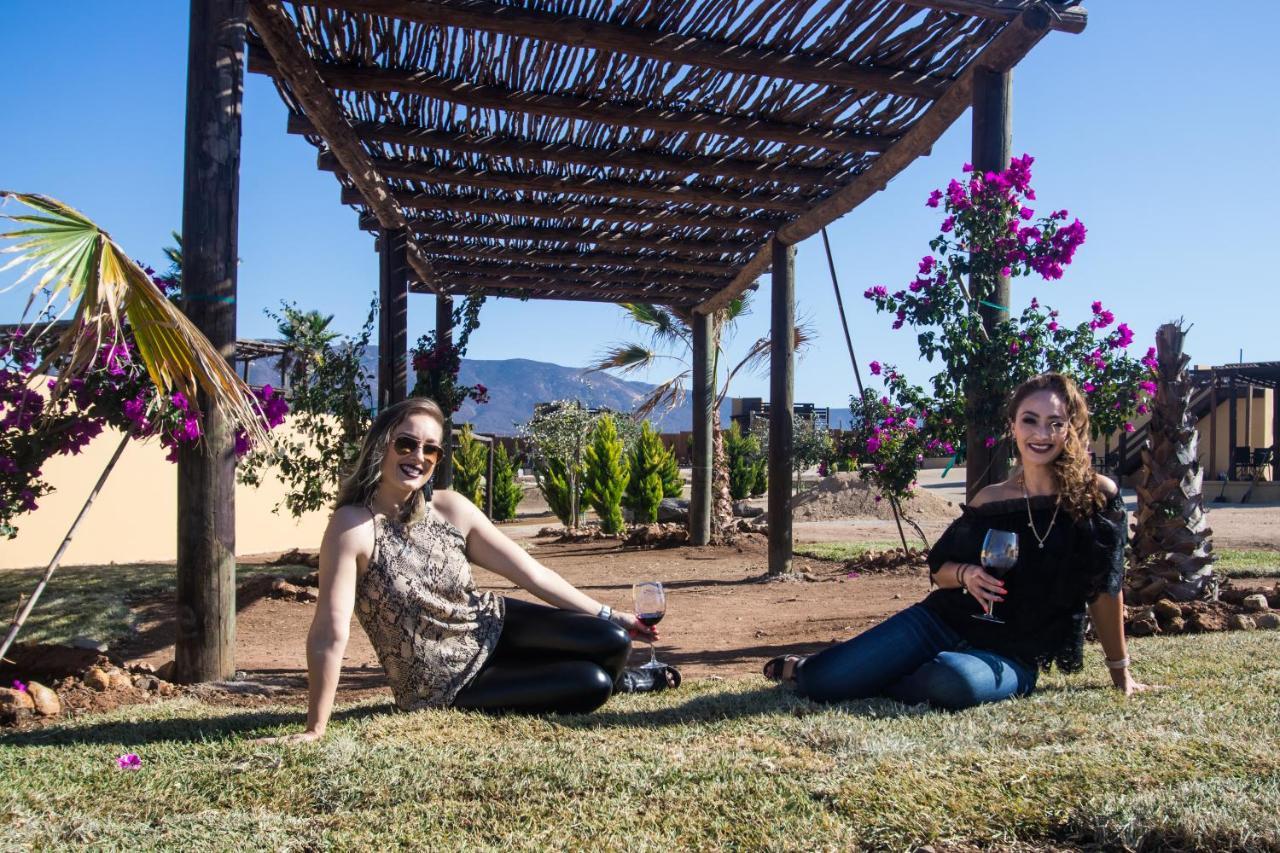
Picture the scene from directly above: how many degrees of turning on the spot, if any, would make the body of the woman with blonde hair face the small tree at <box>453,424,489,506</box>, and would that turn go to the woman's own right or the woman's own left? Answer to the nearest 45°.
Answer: approximately 135° to the woman's own left

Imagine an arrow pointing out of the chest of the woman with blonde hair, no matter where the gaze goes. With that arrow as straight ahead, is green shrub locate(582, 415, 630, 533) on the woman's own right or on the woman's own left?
on the woman's own left

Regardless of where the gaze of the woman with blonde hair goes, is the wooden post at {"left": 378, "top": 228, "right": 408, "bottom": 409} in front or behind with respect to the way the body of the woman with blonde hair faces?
behind

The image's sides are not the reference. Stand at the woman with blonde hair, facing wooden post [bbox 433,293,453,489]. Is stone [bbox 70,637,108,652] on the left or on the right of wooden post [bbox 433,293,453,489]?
left

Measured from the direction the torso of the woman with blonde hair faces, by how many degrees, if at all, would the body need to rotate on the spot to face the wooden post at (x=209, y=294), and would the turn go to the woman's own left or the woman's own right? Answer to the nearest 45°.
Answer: approximately 180°

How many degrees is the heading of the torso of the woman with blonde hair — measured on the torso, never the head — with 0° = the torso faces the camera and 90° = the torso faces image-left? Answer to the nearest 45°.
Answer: approximately 315°
